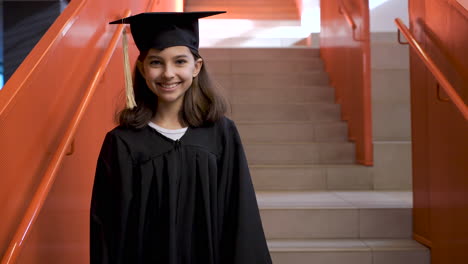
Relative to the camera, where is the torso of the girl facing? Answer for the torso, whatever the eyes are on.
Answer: toward the camera

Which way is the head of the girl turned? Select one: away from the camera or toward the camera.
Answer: toward the camera

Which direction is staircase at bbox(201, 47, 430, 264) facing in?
toward the camera
